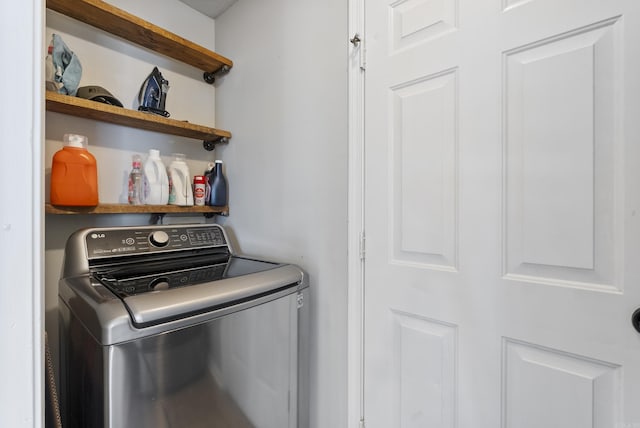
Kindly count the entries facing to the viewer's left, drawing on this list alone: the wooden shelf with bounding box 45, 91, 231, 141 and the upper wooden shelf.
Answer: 0

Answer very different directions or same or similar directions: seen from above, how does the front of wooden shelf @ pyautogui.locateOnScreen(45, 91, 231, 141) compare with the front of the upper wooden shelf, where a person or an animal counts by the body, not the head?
same or similar directions

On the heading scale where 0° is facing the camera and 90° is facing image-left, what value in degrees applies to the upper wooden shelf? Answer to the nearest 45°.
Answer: approximately 315°

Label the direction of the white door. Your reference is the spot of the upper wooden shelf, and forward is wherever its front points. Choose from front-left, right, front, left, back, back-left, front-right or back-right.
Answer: front
